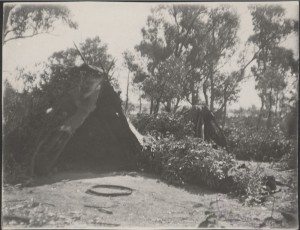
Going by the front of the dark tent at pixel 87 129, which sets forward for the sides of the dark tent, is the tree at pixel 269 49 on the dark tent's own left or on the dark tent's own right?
on the dark tent's own left

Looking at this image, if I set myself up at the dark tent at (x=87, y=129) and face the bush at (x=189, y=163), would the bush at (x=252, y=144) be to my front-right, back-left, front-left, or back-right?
front-left

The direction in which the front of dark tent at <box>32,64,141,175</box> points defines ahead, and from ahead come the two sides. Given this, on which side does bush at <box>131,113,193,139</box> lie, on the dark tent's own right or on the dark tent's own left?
on the dark tent's own left

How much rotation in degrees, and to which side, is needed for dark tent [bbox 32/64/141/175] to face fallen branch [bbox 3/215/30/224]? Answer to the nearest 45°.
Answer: approximately 45° to its right

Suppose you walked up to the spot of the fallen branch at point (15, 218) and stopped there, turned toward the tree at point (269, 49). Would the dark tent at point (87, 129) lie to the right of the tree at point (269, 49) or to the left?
left

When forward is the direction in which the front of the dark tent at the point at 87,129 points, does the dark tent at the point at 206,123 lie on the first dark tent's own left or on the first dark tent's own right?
on the first dark tent's own left

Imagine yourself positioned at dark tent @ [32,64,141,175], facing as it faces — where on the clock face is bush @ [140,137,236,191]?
The bush is roughly at 10 o'clock from the dark tent.

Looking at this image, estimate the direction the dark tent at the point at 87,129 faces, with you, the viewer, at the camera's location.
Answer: facing the viewer

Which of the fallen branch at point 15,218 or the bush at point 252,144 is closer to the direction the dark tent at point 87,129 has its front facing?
the fallen branch

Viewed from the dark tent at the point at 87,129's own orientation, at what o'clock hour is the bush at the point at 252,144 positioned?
The bush is roughly at 8 o'clock from the dark tent.
